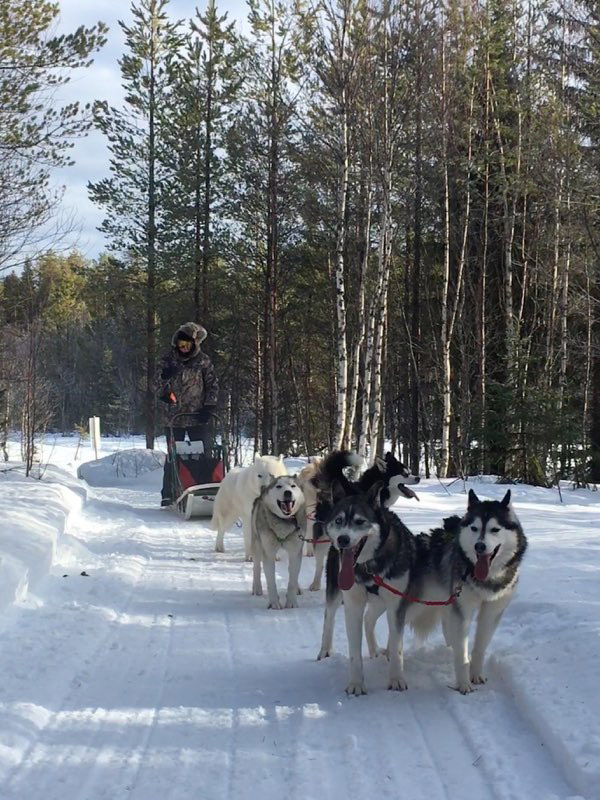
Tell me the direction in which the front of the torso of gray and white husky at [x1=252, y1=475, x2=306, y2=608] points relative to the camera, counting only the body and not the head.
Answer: toward the camera

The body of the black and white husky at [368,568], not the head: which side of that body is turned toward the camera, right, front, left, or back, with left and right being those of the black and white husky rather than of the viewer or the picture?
front

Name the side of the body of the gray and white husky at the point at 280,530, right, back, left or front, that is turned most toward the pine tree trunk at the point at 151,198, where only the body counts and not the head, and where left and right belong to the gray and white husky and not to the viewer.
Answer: back

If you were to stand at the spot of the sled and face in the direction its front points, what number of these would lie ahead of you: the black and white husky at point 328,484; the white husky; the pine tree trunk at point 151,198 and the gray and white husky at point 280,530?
3

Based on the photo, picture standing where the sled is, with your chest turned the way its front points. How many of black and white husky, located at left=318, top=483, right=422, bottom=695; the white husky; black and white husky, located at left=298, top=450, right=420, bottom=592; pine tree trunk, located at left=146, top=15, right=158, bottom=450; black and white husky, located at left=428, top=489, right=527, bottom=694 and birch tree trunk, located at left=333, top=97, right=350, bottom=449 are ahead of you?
4

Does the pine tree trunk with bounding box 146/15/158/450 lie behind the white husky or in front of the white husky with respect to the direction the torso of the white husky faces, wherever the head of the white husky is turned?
behind

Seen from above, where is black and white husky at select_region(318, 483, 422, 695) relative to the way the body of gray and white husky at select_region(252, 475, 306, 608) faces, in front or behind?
in front

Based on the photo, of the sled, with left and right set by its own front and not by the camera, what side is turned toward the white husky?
front

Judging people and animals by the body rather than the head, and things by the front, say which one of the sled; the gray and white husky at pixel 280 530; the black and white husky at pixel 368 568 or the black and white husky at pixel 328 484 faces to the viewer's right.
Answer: the black and white husky at pixel 328 484

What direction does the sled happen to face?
toward the camera

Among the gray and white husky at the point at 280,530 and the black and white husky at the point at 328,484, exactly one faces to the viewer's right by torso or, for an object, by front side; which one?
the black and white husky
